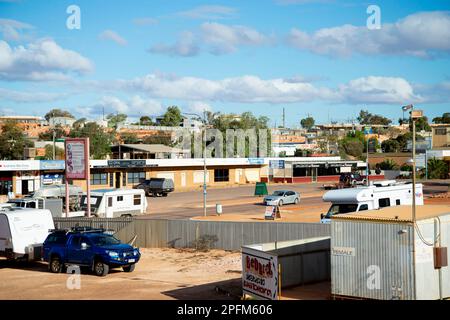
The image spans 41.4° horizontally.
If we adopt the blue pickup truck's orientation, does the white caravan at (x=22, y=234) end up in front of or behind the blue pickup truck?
behind

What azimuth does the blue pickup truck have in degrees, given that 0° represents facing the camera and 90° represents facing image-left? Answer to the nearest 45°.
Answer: approximately 315°

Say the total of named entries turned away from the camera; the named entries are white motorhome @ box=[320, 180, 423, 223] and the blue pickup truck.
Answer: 0

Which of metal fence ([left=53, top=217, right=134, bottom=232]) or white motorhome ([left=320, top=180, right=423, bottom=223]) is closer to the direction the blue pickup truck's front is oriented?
the white motorhome

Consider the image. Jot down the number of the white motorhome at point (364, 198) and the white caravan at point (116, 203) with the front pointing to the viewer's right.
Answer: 0

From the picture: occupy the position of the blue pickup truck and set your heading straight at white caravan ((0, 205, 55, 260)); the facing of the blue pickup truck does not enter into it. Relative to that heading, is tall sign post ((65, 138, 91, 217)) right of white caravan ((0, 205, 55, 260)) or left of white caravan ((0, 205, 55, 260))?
right

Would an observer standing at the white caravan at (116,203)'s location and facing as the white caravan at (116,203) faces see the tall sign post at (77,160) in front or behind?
in front

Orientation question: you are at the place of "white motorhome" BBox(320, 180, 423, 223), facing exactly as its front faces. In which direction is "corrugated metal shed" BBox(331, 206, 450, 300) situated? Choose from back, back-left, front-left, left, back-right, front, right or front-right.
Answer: front-left

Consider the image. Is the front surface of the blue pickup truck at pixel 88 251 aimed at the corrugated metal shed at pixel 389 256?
yes

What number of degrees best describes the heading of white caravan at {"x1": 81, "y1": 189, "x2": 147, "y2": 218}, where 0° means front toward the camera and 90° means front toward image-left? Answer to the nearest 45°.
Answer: approximately 45°

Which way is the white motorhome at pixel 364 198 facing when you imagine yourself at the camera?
facing the viewer and to the left of the viewer

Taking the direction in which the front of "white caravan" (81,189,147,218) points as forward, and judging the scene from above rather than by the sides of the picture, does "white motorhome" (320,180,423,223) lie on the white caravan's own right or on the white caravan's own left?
on the white caravan's own left

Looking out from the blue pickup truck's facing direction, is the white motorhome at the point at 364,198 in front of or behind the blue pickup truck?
in front
